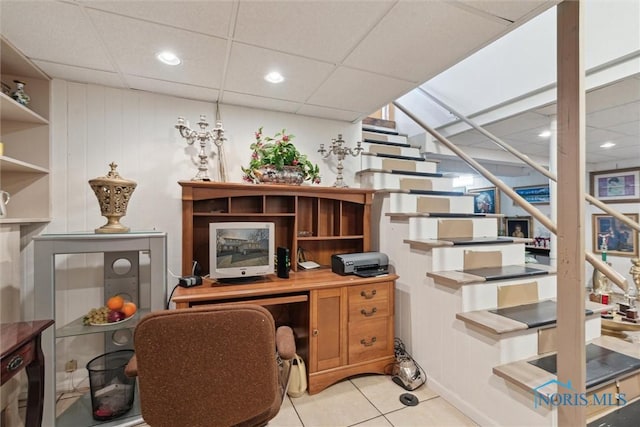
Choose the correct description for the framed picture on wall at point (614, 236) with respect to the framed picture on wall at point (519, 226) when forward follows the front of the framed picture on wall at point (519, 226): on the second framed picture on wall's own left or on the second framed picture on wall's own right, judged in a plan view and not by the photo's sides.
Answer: on the second framed picture on wall's own left

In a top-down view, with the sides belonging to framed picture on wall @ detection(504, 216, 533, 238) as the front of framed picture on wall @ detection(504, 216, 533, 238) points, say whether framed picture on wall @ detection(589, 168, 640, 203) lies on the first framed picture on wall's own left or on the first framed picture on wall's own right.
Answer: on the first framed picture on wall's own left

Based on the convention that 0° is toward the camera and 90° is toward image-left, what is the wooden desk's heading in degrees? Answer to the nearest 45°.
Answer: approximately 315°

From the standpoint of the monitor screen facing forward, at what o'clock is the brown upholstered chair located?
The brown upholstered chair is roughly at 12 o'clock from the monitor screen.

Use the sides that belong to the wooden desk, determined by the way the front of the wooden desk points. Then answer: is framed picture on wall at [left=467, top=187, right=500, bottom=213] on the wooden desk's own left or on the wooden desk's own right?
on the wooden desk's own left

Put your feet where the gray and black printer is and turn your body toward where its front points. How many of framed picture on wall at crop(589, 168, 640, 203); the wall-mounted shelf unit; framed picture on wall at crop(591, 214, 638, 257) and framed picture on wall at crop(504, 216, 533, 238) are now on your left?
3

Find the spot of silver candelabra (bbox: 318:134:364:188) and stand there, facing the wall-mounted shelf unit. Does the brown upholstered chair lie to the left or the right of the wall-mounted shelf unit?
left

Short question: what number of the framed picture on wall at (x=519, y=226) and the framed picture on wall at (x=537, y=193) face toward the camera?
2
